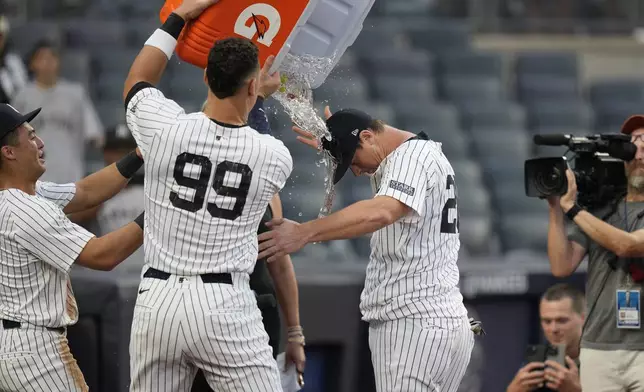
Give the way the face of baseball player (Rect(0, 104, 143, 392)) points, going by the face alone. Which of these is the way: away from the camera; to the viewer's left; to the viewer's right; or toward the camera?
to the viewer's right

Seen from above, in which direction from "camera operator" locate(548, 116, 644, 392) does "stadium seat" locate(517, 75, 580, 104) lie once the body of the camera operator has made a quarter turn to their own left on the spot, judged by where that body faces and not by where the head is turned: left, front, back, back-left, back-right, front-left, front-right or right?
back-left

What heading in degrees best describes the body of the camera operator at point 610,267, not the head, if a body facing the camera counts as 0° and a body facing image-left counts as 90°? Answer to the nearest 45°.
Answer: approximately 45°

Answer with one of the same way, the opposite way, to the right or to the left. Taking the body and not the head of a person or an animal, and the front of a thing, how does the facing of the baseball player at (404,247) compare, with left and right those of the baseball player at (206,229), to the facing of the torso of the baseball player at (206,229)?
to the left

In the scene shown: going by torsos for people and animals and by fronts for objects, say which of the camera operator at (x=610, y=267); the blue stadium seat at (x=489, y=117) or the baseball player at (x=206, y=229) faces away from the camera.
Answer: the baseball player

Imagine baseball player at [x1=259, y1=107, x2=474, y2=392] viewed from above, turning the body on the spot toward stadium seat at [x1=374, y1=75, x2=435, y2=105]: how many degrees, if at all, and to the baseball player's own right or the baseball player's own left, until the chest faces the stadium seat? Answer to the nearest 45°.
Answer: approximately 90° to the baseball player's own right

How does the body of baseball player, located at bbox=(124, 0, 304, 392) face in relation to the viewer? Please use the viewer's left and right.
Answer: facing away from the viewer

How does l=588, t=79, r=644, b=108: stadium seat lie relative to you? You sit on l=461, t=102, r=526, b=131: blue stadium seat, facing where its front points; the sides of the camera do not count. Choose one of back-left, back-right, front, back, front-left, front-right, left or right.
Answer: back-left

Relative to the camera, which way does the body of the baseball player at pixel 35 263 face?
to the viewer's right

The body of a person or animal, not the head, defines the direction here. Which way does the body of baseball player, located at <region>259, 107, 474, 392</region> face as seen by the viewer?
to the viewer's left

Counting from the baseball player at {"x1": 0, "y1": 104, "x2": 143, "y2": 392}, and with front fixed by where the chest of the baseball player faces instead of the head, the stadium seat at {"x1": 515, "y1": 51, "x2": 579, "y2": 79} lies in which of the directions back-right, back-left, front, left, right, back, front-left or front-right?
front-left

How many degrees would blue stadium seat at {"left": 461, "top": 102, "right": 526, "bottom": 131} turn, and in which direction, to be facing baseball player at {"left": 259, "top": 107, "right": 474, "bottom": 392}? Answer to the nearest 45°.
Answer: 0° — it already faces them

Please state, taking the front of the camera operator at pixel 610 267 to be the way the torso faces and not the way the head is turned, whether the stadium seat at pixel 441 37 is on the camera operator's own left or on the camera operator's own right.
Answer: on the camera operator's own right

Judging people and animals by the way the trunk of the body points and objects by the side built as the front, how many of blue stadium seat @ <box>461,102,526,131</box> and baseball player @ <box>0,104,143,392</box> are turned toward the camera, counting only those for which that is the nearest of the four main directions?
1

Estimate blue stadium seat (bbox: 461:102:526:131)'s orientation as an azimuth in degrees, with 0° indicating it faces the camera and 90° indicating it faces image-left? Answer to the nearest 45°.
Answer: approximately 0°

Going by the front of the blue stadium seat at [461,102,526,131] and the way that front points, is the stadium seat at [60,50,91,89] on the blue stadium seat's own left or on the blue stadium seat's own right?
on the blue stadium seat's own right
